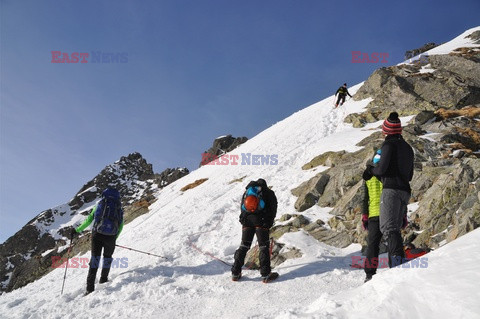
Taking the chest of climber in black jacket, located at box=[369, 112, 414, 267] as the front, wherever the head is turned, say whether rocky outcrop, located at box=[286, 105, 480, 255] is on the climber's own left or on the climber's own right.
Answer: on the climber's own right

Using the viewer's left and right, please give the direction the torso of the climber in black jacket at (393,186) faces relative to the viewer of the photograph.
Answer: facing away from the viewer and to the left of the viewer

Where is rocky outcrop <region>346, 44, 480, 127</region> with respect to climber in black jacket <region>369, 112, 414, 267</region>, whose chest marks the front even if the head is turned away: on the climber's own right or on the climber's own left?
on the climber's own right
